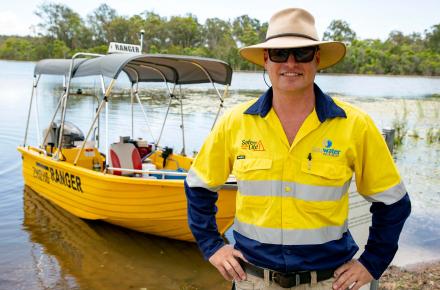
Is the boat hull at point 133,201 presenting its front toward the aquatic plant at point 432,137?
no

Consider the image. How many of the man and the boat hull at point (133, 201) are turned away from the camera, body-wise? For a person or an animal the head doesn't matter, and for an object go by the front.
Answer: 0

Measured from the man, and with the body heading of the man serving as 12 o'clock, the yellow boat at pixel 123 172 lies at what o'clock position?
The yellow boat is roughly at 5 o'clock from the man.

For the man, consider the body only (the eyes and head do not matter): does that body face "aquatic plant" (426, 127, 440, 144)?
no

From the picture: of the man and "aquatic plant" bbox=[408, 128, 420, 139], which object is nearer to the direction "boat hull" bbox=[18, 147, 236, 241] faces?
the man

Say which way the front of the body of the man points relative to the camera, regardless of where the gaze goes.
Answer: toward the camera

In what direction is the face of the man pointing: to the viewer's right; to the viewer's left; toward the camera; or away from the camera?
toward the camera
